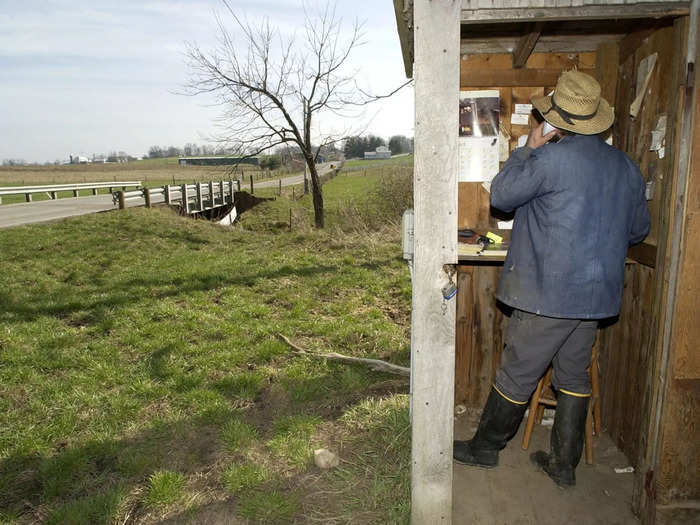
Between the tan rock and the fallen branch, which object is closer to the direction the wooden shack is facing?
the tan rock

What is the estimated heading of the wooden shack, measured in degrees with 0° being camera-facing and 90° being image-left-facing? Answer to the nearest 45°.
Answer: approximately 0°

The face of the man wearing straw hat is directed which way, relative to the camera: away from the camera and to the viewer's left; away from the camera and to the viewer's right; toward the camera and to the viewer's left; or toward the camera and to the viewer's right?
away from the camera and to the viewer's left

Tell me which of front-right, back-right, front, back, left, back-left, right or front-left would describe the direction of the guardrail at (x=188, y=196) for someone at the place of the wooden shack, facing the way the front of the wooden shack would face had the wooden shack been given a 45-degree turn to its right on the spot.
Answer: right

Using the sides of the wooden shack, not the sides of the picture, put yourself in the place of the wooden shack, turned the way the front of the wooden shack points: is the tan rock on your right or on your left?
on your right

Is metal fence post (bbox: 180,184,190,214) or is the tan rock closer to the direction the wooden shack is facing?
the tan rock

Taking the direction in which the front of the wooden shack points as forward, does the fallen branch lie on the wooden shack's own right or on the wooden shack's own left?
on the wooden shack's own right
